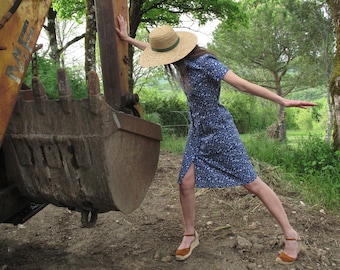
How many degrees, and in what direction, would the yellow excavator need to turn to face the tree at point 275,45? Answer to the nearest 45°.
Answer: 0° — it already faces it

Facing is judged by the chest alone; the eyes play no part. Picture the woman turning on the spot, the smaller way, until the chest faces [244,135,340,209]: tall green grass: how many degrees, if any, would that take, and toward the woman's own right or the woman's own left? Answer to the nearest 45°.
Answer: approximately 180°

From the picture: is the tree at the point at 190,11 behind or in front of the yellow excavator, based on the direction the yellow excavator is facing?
in front

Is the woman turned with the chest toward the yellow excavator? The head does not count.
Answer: yes

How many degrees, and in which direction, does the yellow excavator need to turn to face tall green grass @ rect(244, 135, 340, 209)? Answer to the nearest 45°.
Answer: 0° — it already faces it

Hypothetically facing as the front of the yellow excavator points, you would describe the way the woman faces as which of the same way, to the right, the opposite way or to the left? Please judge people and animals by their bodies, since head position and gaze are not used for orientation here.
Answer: the opposite way

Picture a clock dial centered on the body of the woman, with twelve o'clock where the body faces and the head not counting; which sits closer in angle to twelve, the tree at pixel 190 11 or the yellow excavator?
the yellow excavator

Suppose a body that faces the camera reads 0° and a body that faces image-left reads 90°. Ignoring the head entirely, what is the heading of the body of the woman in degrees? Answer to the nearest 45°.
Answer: approximately 45°

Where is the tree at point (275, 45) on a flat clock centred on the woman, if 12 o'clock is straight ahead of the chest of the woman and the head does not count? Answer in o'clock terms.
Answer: The tree is roughly at 5 o'clock from the woman.

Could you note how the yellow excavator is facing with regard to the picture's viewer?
facing away from the viewer and to the right of the viewer

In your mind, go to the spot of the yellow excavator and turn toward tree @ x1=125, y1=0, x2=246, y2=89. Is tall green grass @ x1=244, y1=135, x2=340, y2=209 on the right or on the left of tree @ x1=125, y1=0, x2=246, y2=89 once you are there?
right
